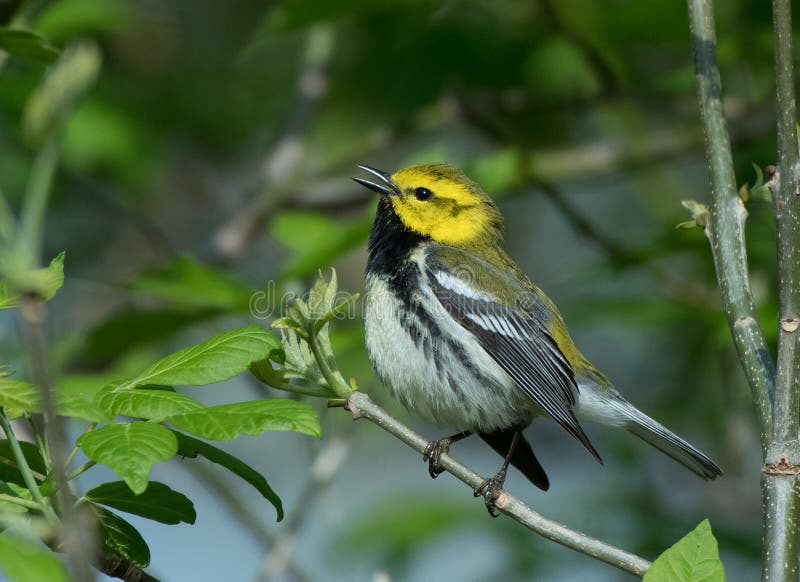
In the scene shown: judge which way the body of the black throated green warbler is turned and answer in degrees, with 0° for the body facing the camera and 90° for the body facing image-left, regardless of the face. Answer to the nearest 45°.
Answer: approximately 90°

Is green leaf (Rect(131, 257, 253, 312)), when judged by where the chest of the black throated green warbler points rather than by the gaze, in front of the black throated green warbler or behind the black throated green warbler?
in front
